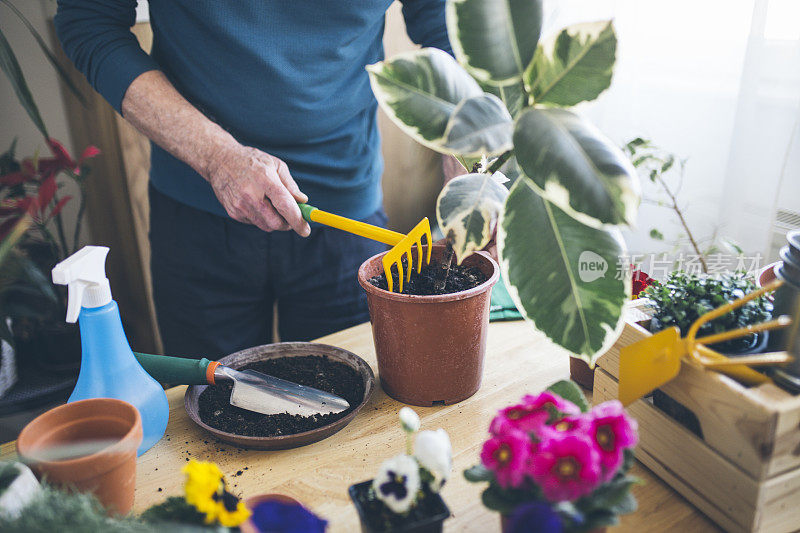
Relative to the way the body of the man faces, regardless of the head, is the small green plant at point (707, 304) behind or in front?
in front

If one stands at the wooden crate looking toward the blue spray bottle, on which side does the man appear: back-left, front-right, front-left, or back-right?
front-right

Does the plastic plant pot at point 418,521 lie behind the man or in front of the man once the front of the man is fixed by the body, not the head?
in front

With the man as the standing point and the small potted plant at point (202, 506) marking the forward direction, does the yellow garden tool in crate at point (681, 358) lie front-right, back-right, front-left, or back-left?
front-left

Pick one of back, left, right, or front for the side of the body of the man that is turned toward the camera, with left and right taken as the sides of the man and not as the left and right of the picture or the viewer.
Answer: front

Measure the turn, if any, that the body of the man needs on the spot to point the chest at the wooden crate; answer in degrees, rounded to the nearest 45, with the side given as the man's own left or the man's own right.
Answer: approximately 45° to the man's own left

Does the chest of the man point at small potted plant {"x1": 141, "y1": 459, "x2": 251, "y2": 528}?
yes

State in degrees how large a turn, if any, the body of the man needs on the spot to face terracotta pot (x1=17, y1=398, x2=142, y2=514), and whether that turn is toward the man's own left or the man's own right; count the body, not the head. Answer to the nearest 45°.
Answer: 0° — they already face it

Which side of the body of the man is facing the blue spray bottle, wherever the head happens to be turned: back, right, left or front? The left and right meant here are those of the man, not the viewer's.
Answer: front

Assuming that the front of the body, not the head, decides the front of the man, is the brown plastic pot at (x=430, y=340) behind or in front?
in front

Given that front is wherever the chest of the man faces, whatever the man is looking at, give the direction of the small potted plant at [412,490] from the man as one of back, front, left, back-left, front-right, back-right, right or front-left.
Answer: front
